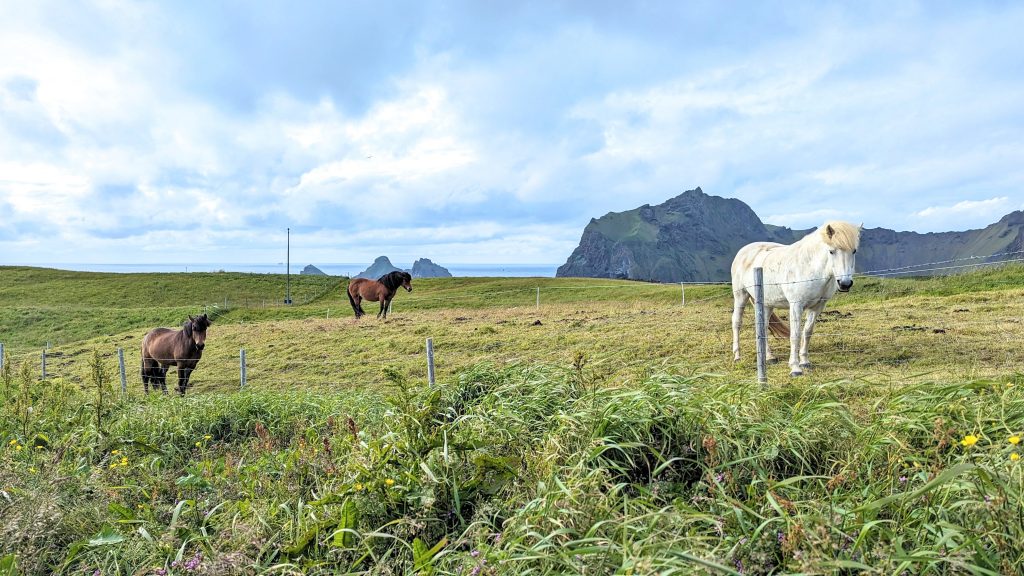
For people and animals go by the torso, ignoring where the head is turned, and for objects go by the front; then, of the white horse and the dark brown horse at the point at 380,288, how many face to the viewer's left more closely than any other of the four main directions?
0

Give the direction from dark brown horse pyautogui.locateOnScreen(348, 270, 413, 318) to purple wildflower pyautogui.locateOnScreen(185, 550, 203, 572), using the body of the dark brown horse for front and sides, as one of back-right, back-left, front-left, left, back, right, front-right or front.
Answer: right

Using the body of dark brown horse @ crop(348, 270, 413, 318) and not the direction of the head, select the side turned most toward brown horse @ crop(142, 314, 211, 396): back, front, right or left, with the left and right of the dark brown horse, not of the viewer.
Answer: right

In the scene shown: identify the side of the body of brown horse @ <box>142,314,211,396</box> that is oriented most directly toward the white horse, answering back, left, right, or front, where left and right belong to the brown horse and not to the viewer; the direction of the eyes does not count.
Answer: front

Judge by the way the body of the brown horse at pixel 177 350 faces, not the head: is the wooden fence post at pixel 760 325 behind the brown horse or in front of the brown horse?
in front

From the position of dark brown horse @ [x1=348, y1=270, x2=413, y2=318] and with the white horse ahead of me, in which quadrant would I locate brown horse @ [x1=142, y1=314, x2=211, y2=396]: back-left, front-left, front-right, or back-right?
front-right

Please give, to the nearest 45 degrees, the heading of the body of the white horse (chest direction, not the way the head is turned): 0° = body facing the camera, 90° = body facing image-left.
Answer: approximately 315°

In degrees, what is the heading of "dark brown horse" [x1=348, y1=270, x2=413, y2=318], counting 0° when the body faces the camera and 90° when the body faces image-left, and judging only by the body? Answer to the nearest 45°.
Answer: approximately 270°

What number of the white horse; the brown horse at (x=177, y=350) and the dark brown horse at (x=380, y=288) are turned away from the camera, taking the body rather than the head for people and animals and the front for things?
0

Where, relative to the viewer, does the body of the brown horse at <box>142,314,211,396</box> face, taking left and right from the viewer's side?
facing the viewer and to the right of the viewer

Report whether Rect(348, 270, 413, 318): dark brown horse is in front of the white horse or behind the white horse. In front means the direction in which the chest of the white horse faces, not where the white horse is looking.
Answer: behind

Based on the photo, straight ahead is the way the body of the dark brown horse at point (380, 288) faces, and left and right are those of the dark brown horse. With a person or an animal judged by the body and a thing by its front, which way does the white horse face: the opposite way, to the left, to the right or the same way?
to the right
